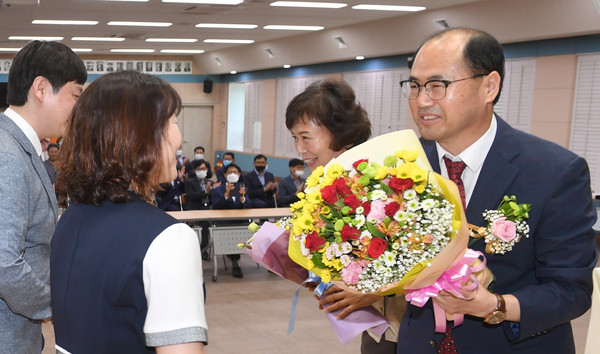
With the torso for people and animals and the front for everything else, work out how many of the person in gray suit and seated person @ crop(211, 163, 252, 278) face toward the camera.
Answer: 1

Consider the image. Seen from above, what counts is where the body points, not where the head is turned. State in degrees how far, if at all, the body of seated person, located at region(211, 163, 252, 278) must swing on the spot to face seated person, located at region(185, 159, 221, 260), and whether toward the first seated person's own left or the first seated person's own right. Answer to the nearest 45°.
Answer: approximately 135° to the first seated person's own right

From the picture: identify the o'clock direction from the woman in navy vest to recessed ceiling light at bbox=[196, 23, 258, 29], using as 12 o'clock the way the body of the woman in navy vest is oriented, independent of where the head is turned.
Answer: The recessed ceiling light is roughly at 11 o'clock from the woman in navy vest.

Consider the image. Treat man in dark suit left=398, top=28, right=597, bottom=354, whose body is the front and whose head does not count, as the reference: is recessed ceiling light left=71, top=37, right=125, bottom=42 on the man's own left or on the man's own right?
on the man's own right

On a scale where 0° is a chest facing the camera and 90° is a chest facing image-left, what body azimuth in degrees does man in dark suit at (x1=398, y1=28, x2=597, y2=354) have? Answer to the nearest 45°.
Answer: approximately 45°

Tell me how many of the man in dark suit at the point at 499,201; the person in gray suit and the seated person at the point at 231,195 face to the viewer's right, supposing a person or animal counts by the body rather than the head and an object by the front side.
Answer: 1

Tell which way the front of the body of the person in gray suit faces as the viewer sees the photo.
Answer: to the viewer's right

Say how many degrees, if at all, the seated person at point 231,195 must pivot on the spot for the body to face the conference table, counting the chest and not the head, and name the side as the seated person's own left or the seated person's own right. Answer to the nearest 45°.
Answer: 0° — they already face it

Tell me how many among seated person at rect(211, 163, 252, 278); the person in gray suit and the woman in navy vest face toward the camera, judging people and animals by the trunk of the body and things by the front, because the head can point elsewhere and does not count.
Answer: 1

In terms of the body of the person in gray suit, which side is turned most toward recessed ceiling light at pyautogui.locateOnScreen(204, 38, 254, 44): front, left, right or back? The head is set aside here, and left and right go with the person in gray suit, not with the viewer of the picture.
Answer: left

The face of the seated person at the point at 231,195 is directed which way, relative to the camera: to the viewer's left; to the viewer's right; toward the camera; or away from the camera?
toward the camera

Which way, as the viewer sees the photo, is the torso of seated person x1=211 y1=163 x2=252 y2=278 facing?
toward the camera

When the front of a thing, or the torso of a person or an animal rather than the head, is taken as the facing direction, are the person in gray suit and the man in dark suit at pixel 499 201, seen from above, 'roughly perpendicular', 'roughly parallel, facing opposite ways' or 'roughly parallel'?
roughly parallel, facing opposite ways

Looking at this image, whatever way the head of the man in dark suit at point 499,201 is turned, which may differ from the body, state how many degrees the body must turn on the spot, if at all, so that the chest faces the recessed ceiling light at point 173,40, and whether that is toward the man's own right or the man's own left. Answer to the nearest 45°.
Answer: approximately 90° to the man's own right

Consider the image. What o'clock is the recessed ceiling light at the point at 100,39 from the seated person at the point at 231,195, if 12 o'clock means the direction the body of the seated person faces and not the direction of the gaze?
The recessed ceiling light is roughly at 5 o'clock from the seated person.

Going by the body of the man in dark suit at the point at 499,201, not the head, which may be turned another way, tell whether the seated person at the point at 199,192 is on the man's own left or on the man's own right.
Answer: on the man's own right

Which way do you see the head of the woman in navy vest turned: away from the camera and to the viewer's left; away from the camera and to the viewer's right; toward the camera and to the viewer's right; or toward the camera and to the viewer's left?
away from the camera and to the viewer's right

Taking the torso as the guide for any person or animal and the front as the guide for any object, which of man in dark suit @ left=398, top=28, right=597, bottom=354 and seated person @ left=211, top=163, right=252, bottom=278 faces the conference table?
the seated person

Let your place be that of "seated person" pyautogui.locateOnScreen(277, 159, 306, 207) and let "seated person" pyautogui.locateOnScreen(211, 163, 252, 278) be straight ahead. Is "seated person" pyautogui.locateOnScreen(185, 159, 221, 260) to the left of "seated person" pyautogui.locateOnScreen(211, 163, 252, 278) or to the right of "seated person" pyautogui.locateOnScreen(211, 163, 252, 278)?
right

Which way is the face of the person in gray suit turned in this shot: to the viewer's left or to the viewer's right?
to the viewer's right
